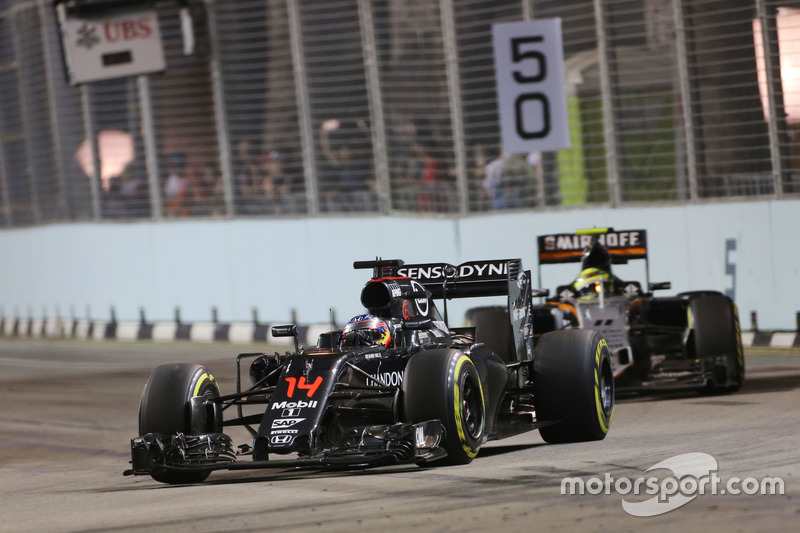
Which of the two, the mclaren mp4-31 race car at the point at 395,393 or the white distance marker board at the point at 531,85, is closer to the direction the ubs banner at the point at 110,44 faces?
the mclaren mp4-31 race car

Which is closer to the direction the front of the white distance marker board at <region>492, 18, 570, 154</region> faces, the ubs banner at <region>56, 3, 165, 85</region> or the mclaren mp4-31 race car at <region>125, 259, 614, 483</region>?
the mclaren mp4-31 race car

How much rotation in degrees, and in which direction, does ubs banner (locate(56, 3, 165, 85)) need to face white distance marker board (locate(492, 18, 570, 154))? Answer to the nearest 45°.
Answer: approximately 45° to its left

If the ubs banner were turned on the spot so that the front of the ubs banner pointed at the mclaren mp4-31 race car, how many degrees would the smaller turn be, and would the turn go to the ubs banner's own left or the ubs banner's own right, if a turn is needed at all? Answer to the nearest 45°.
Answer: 0° — it already faces it

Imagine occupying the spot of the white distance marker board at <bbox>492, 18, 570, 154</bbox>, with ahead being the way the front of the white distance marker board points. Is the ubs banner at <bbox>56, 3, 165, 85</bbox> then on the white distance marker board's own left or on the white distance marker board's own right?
on the white distance marker board's own right

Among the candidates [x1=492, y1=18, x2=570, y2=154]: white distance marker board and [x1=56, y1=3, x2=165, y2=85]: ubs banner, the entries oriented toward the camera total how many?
2

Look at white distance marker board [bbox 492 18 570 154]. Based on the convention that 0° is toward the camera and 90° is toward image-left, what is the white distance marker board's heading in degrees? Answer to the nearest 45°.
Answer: approximately 0°

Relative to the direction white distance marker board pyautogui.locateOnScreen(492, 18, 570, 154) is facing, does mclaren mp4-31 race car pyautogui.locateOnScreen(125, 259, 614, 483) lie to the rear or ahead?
ahead
